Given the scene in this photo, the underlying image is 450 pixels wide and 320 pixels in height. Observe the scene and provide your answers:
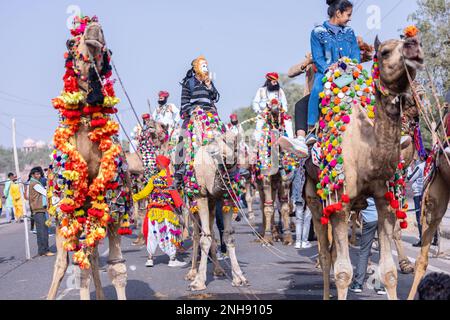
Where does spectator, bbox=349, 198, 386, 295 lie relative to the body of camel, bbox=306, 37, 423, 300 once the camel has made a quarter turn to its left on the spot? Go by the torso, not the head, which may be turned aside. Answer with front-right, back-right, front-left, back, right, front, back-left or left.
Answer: front-left

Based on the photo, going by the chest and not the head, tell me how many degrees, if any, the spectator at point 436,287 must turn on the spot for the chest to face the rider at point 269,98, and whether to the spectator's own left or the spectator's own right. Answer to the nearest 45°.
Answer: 0° — they already face them

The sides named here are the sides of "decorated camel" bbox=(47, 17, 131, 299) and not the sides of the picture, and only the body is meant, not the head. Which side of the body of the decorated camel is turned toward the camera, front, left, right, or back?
front

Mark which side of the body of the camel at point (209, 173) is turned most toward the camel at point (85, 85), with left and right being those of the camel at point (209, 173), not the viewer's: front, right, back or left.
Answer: right

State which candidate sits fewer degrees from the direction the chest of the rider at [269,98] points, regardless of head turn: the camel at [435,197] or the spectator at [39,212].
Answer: the camel

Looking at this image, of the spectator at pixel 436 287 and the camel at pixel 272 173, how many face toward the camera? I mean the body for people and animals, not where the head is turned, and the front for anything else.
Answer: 1

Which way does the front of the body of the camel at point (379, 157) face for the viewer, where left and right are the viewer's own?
facing the viewer and to the right of the viewer

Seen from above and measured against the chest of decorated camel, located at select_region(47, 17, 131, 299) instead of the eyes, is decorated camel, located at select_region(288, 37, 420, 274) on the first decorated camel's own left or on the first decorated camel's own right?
on the first decorated camel's own left

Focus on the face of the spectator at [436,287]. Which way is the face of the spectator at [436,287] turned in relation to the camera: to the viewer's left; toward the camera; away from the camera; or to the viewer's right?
away from the camera

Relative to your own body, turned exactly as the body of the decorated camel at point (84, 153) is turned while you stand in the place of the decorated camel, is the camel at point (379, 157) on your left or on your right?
on your left

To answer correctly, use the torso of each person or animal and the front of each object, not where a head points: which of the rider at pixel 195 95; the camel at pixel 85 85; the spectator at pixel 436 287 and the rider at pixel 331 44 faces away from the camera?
the spectator

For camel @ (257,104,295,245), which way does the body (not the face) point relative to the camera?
toward the camera
